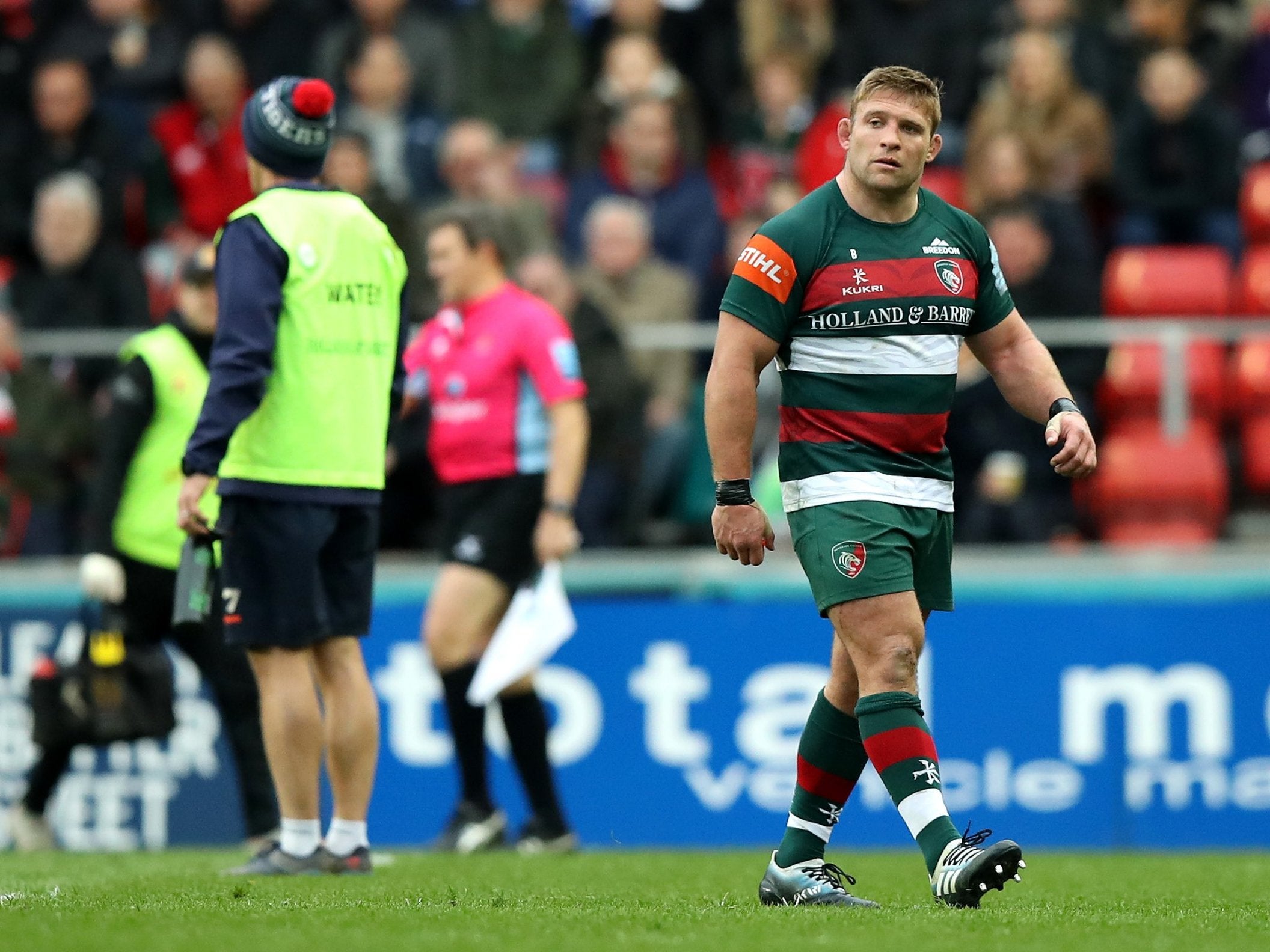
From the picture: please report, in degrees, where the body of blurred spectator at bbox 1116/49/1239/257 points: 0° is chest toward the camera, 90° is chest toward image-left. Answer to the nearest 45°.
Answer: approximately 0°

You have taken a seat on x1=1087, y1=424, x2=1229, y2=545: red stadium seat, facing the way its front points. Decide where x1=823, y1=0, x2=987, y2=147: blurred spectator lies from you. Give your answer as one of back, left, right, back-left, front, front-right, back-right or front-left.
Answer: back-right

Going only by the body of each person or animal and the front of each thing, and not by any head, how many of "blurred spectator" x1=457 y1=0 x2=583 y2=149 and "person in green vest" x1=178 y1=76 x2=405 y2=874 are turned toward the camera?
1

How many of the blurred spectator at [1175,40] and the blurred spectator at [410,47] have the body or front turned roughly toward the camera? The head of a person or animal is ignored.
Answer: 2
